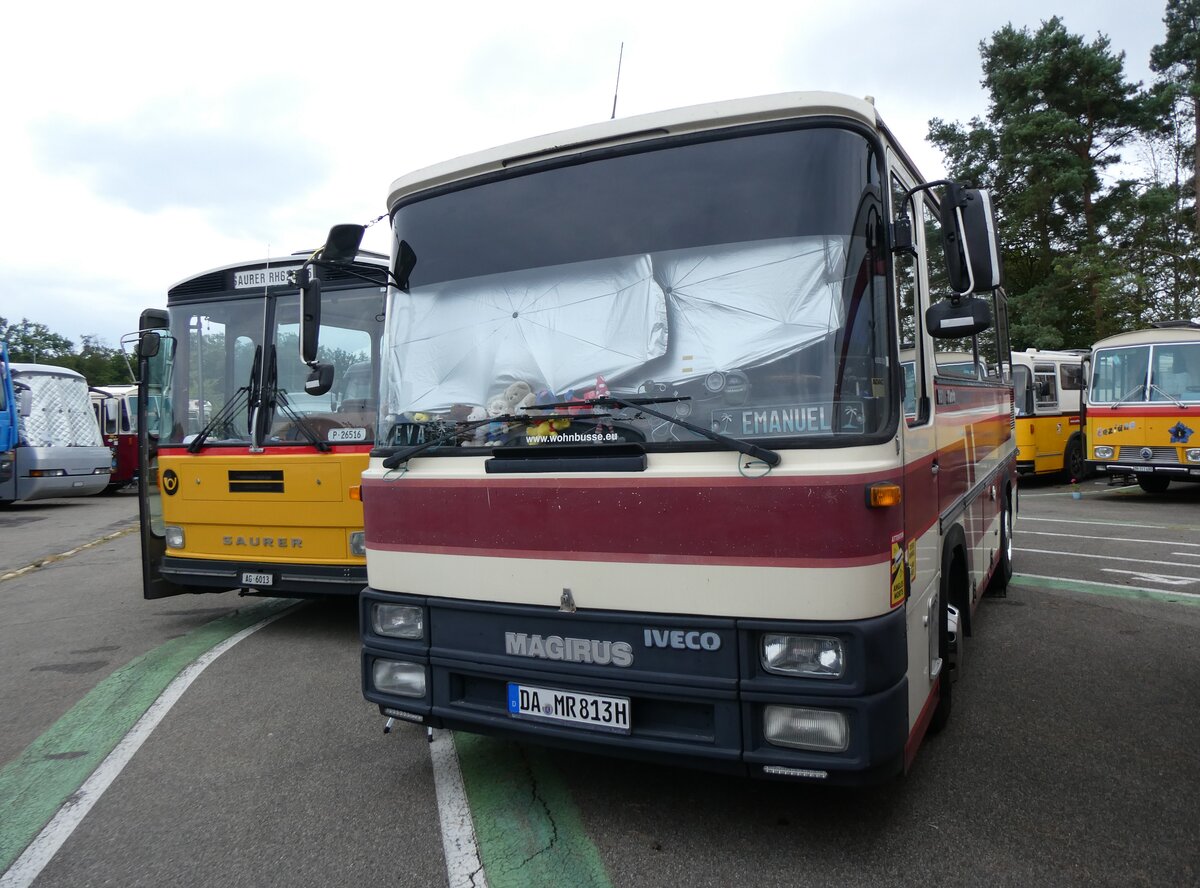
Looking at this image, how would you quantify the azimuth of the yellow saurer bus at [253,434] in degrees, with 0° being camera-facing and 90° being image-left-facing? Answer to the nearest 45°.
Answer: approximately 0°

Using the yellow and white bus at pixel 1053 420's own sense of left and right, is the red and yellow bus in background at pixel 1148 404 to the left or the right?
on its left

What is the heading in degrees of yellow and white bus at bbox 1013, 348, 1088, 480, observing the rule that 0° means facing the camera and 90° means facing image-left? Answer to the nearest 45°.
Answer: approximately 45°

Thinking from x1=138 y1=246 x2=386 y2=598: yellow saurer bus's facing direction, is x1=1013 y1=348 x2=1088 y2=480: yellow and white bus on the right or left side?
on its left

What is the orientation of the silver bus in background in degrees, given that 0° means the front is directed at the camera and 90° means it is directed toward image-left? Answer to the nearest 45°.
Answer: approximately 315°
